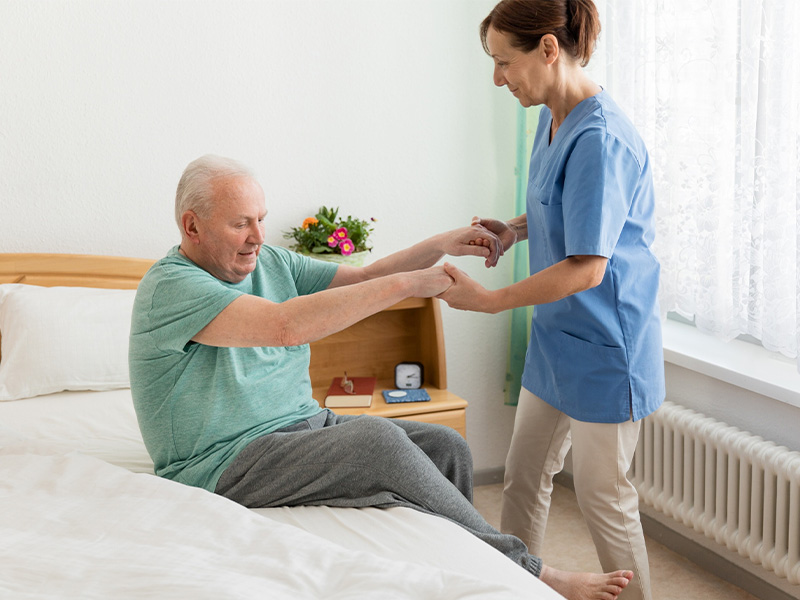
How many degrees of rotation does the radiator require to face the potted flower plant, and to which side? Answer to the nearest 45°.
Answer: approximately 45° to its right

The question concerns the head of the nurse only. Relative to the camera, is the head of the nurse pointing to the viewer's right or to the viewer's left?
to the viewer's left

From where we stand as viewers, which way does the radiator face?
facing the viewer and to the left of the viewer

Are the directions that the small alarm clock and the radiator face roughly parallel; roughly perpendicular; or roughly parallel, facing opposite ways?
roughly perpendicular

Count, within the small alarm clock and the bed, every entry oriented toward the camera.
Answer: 2

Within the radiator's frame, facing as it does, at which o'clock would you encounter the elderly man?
The elderly man is roughly at 12 o'clock from the radiator.

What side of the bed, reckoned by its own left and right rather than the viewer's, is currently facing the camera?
front

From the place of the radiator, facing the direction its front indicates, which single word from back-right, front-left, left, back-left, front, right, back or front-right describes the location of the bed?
front

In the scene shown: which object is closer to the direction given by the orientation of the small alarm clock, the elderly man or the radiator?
the elderly man

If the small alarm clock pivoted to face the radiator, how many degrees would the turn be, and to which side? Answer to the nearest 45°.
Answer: approximately 45° to its left

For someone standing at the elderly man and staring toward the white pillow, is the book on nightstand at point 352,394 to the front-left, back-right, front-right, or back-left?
front-right

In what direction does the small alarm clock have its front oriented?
toward the camera

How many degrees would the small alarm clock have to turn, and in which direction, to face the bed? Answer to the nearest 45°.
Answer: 0° — it already faces it
